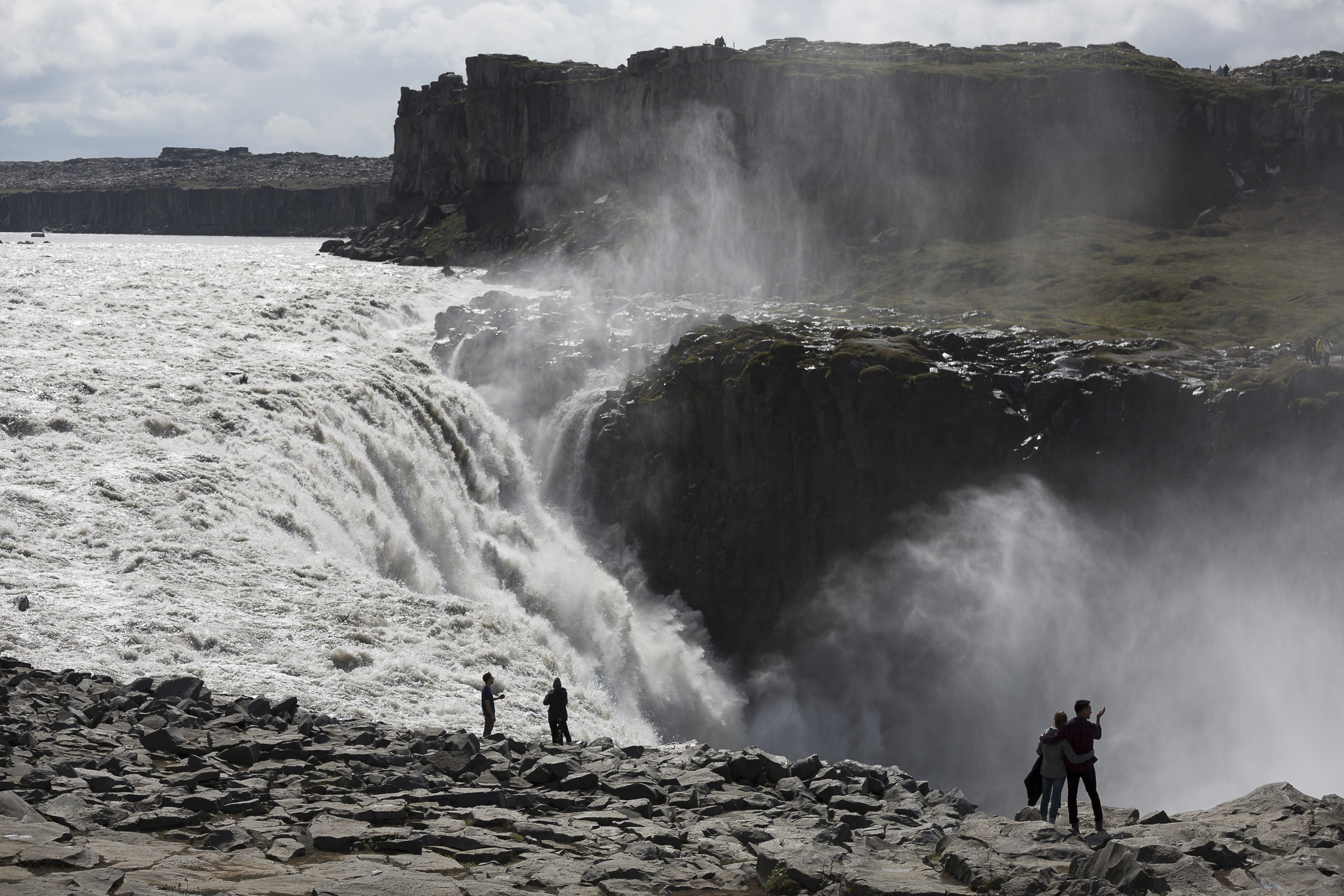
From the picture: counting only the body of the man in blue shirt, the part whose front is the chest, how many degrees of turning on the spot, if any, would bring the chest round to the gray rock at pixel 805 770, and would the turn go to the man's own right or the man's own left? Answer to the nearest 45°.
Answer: approximately 45° to the man's own right

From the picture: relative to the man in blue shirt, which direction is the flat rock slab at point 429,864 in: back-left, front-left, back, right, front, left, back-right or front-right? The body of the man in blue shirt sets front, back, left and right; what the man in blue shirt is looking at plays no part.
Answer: right

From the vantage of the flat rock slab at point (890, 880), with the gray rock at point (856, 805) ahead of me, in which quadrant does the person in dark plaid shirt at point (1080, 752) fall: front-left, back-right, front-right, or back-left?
front-right

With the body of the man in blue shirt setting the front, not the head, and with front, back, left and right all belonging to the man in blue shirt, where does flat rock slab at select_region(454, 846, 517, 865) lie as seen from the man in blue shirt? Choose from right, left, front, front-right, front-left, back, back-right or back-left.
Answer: right

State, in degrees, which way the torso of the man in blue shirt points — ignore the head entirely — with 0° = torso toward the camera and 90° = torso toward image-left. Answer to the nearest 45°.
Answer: approximately 270°

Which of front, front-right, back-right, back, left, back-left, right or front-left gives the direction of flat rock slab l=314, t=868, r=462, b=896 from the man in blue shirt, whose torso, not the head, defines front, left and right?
right

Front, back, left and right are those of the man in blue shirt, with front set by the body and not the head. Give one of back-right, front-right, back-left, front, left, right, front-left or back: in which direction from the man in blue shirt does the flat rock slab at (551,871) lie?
right

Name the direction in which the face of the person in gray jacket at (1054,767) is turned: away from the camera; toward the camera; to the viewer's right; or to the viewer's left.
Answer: away from the camera

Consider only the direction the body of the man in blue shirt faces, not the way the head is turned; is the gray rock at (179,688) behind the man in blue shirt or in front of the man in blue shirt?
behind

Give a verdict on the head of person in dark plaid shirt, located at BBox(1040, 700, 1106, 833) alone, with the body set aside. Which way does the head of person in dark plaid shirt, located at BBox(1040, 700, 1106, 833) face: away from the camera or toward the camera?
away from the camera

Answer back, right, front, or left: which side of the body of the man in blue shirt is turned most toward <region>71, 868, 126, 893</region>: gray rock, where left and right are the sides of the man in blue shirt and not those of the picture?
right

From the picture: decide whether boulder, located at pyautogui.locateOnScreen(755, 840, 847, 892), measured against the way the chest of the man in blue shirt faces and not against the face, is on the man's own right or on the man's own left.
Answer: on the man's own right
